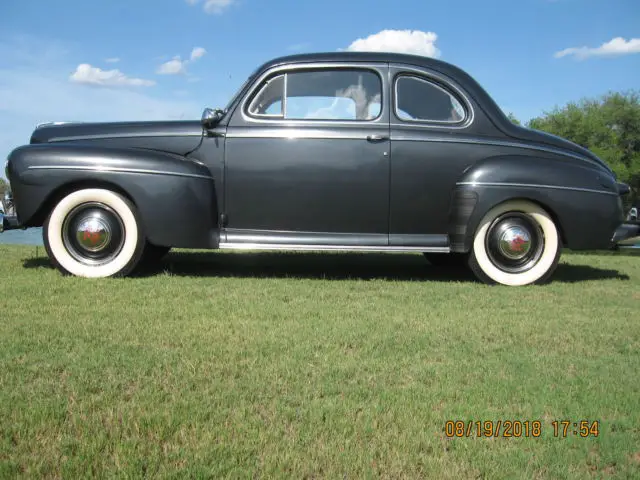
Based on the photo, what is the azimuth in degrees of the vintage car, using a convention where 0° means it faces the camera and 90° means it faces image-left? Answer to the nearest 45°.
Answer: approximately 90°
